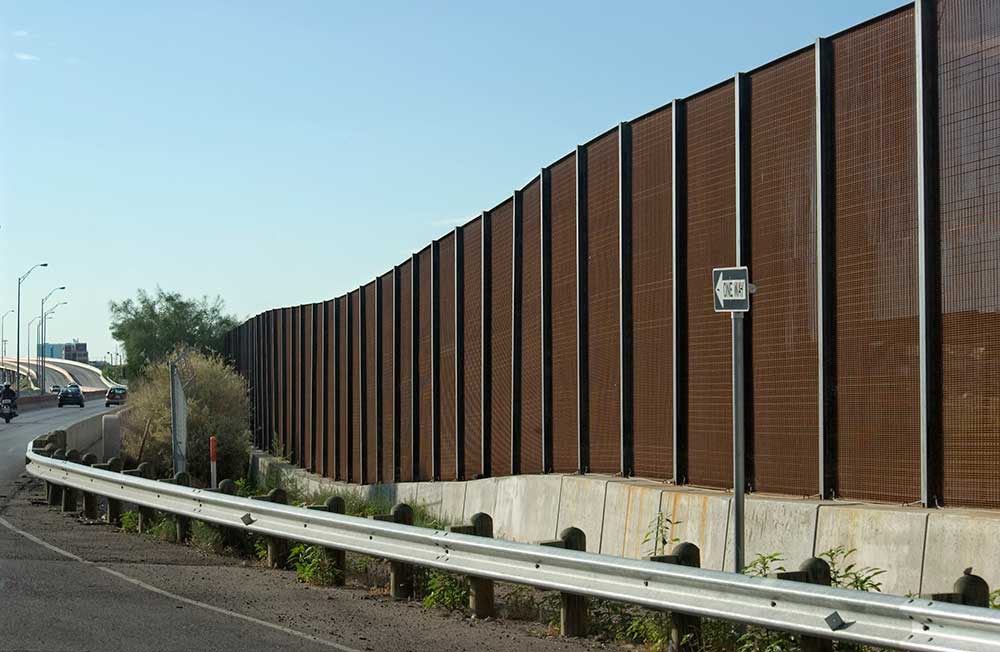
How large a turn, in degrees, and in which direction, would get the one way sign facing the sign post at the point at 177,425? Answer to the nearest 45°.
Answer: approximately 135° to its right

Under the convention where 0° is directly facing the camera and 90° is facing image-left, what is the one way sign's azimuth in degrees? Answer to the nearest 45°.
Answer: approximately 0°

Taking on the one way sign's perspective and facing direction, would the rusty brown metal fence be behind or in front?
behind
